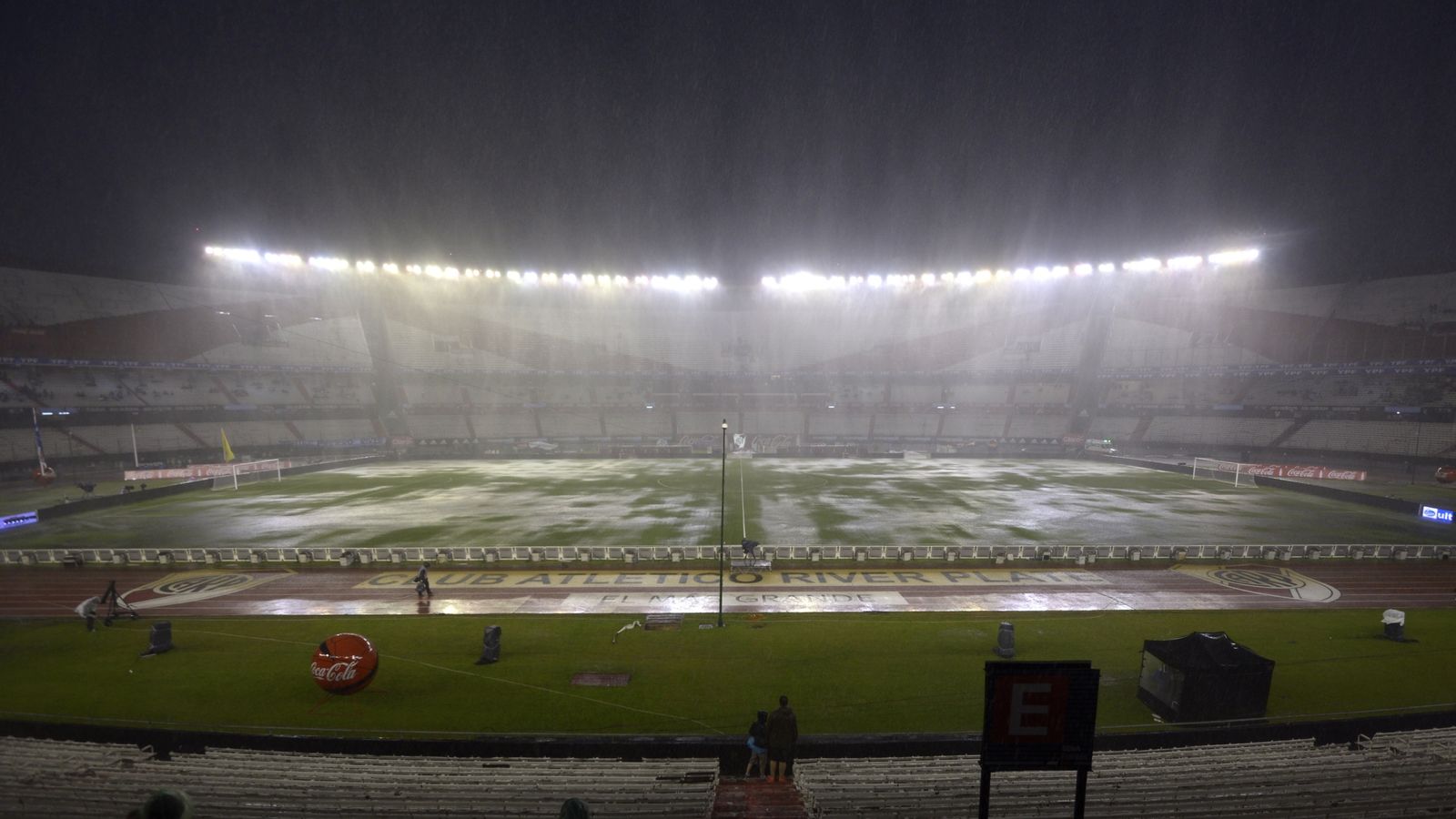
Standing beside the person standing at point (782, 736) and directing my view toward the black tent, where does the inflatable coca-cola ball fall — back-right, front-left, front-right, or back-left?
back-left

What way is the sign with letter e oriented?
toward the camera

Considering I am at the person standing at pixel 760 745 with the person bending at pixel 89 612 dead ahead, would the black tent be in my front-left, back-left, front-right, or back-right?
back-right

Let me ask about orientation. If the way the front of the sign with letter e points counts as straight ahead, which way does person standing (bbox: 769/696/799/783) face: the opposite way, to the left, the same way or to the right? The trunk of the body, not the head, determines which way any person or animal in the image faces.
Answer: the opposite way

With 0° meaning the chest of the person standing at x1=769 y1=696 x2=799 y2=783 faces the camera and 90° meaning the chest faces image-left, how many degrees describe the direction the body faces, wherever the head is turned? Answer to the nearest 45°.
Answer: approximately 180°

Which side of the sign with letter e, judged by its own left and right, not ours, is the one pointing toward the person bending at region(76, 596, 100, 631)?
right

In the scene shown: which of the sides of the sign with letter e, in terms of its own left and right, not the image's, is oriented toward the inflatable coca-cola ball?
right

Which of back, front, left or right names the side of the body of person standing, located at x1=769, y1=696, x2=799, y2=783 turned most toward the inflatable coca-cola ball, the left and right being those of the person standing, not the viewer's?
left

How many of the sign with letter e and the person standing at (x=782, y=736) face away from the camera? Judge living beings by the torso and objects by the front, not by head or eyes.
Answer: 1
